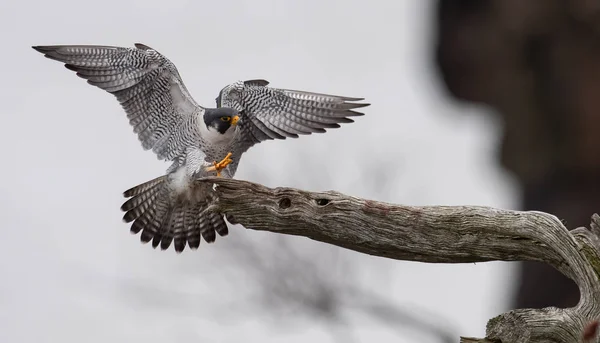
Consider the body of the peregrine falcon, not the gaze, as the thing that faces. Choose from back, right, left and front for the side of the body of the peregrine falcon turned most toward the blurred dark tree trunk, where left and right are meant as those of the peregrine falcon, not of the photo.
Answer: left

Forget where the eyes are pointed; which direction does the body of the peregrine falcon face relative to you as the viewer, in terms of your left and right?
facing the viewer and to the right of the viewer

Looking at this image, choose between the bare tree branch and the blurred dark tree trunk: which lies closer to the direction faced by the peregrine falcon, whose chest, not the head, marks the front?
the bare tree branch
